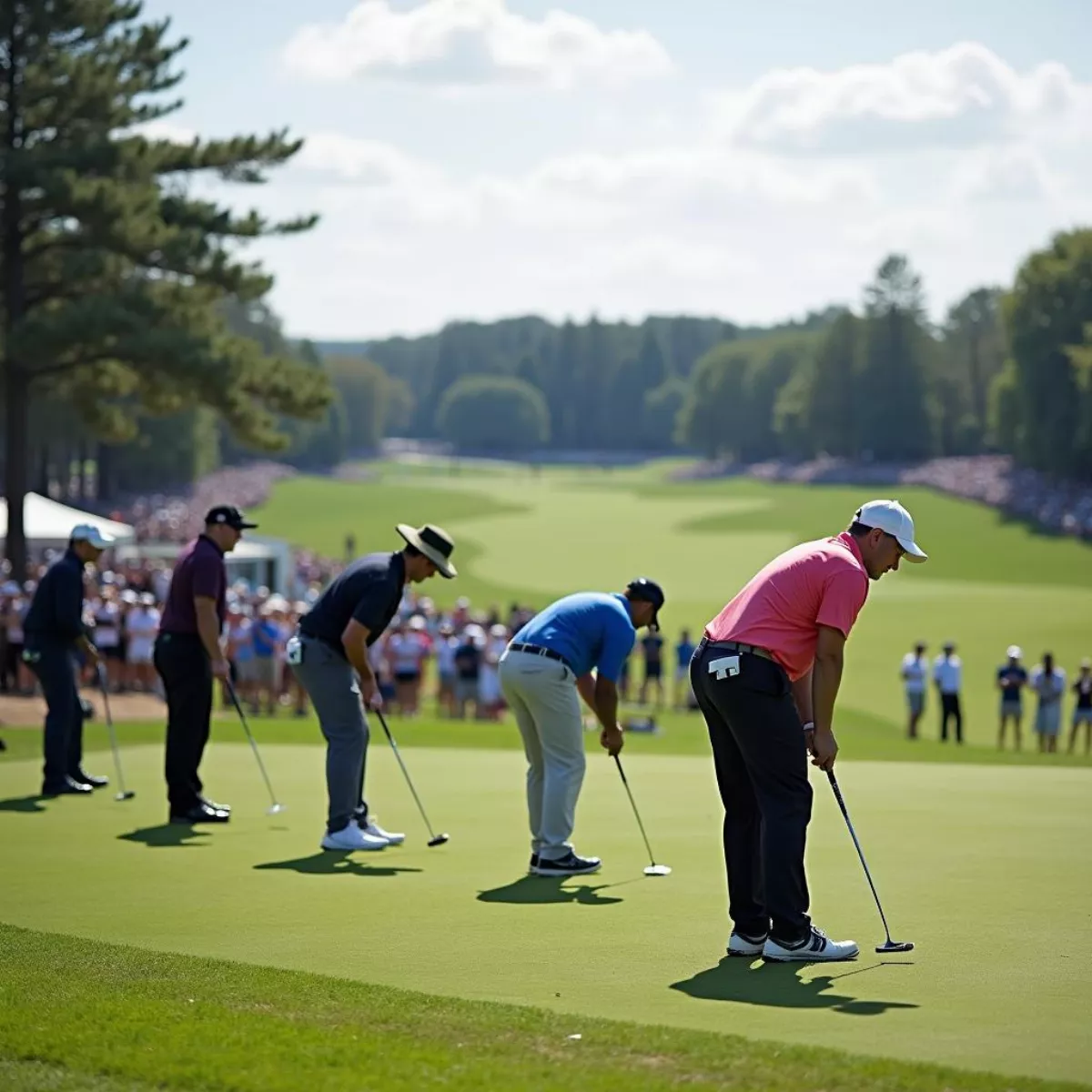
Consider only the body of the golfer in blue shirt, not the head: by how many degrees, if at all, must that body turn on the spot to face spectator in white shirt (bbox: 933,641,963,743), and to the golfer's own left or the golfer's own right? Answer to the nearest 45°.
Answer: approximately 90° to the golfer's own left

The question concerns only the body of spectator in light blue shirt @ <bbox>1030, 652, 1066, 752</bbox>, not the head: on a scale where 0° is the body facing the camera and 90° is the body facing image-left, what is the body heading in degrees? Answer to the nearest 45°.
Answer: approximately 0°

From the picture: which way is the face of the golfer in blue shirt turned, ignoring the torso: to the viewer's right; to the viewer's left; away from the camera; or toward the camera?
to the viewer's right

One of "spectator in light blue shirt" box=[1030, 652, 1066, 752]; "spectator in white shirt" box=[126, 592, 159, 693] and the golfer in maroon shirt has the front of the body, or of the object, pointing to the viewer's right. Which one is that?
the golfer in maroon shirt

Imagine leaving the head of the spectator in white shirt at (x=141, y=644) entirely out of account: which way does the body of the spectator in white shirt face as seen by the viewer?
toward the camera

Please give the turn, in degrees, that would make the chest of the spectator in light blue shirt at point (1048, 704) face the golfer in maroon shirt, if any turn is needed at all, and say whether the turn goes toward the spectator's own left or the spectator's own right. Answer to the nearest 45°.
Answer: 0° — they already face them

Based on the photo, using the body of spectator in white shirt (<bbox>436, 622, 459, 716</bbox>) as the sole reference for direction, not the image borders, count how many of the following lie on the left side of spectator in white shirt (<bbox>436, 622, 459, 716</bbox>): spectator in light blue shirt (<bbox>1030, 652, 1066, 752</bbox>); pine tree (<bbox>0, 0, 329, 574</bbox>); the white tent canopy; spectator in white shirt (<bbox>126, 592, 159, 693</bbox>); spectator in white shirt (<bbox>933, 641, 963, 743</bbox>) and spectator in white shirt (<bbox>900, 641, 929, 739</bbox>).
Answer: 3

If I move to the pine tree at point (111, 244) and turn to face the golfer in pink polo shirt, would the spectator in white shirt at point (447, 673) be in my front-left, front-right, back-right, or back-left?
front-left

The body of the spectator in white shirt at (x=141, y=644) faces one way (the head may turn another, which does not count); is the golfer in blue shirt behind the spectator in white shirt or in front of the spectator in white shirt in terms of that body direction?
in front

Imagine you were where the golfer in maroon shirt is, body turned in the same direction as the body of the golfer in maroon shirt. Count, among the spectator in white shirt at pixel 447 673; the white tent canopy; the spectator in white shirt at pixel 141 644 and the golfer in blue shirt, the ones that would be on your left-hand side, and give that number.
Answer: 3

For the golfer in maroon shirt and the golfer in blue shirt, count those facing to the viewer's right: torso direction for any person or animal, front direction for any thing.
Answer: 2

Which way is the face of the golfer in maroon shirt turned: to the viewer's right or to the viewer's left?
to the viewer's right

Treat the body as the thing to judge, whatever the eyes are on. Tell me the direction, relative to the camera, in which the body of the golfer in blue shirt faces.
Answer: to the viewer's right

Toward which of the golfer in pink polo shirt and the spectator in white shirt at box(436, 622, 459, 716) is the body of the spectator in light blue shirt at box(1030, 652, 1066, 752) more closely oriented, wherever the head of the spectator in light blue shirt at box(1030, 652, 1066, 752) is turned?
the golfer in pink polo shirt

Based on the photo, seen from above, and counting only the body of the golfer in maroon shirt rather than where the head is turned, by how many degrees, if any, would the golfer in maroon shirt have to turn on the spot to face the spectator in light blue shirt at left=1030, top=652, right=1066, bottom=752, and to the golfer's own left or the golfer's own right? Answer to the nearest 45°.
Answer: approximately 45° to the golfer's own left

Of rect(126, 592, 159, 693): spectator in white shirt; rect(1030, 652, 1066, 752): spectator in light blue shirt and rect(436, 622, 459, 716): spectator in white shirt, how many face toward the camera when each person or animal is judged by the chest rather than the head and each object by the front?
3
